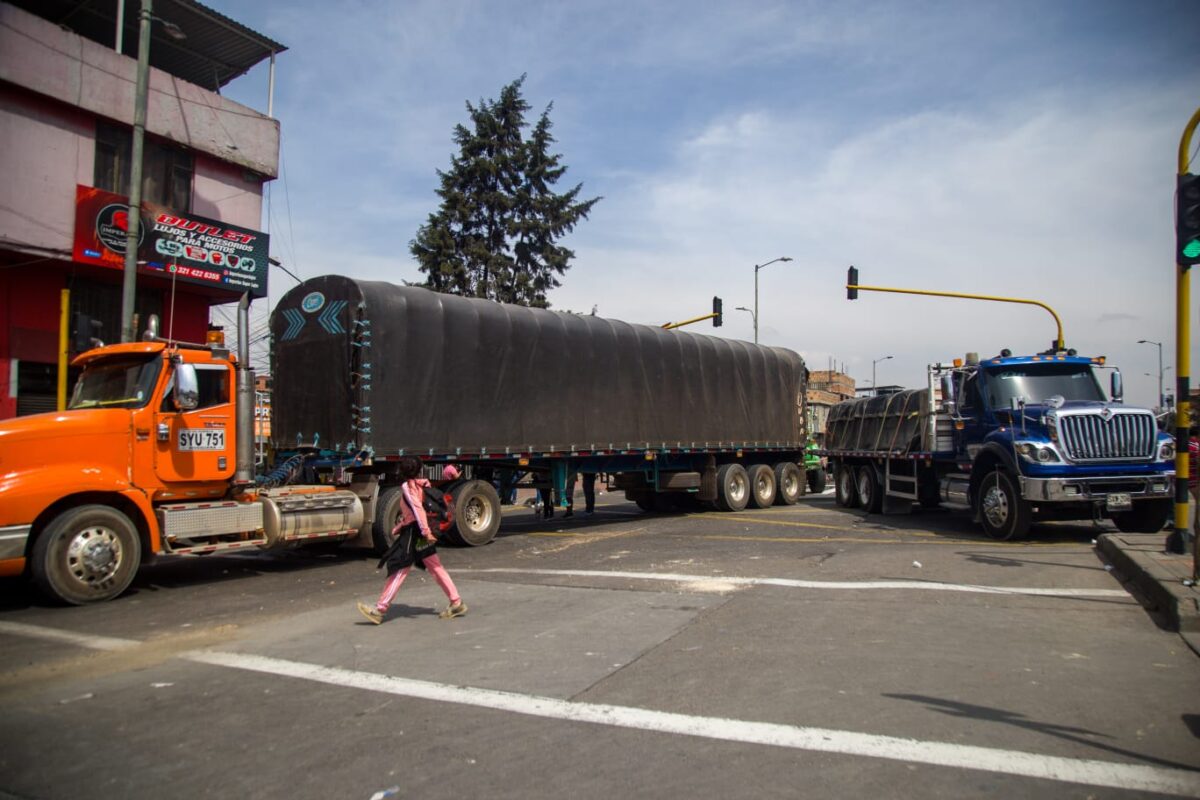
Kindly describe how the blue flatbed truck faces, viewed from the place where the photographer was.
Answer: facing the viewer and to the right of the viewer

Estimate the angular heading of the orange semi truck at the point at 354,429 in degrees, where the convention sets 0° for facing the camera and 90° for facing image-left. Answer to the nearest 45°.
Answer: approximately 45°

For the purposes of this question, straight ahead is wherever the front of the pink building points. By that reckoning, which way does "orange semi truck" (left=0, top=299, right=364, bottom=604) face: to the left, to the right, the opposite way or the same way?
to the right

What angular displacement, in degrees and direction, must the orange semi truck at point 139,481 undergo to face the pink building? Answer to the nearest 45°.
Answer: approximately 135° to its right
